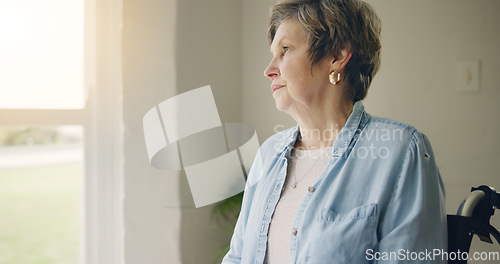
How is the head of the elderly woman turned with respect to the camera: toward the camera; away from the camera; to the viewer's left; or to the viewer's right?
to the viewer's left

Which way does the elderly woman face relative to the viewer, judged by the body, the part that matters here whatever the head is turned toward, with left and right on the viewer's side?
facing the viewer and to the left of the viewer

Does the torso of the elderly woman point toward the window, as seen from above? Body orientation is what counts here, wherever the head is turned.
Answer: no
